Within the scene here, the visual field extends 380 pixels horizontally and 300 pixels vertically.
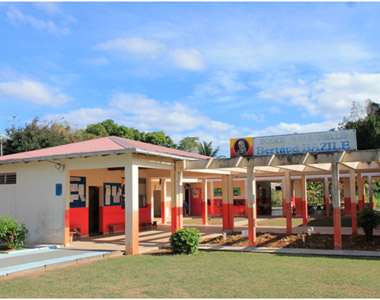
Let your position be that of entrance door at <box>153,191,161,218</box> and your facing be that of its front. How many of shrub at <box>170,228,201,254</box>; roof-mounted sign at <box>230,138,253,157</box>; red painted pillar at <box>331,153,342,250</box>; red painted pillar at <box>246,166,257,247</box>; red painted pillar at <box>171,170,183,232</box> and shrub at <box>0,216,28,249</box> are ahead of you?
6

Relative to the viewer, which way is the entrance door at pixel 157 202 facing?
toward the camera

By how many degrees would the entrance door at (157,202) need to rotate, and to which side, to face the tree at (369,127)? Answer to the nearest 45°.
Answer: approximately 90° to its left

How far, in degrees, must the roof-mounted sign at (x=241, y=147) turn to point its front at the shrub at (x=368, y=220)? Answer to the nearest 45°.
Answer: approximately 90° to its left

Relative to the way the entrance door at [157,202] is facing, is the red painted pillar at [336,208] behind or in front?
in front

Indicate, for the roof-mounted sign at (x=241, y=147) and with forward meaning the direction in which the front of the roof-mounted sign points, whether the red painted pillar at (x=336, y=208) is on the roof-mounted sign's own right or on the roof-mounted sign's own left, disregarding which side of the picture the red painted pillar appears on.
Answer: on the roof-mounted sign's own left

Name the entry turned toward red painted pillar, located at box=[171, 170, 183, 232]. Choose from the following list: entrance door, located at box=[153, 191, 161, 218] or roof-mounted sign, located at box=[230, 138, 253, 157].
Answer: the entrance door

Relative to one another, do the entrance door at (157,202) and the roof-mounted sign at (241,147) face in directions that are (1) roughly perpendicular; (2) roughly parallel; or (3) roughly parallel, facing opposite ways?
roughly parallel

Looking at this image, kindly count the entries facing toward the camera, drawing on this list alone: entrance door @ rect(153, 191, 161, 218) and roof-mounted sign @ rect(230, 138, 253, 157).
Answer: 2

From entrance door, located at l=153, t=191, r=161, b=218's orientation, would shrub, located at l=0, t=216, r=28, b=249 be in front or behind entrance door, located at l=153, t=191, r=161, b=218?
in front

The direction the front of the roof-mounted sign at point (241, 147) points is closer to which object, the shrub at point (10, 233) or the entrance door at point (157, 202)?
the shrub

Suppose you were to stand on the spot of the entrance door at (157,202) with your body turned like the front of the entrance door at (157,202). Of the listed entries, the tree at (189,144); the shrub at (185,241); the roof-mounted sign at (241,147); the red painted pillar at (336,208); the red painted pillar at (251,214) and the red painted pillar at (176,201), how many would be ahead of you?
5

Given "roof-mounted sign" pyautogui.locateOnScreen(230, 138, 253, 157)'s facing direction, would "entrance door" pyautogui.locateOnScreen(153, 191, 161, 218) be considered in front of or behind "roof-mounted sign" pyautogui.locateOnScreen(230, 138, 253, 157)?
behind

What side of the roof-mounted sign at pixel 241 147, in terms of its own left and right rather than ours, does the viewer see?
front
